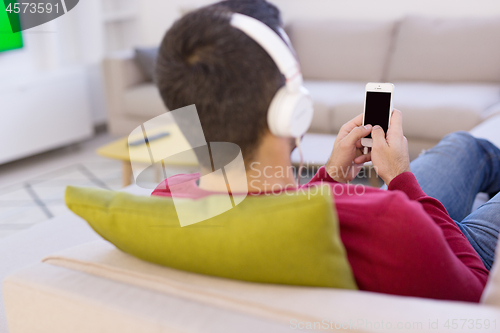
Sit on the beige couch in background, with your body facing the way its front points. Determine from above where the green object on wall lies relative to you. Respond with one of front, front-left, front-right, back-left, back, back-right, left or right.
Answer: right

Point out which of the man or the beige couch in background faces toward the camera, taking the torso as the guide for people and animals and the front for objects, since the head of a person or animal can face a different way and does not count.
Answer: the beige couch in background

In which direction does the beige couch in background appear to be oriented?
toward the camera

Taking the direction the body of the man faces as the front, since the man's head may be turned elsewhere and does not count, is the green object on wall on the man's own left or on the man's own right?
on the man's own left

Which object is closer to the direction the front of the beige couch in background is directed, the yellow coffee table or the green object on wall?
the yellow coffee table

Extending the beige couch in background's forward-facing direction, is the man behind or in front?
in front

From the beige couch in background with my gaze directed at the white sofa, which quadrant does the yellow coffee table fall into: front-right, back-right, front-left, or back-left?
front-right

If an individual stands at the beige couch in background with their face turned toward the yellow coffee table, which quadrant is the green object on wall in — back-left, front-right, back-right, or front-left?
front-right

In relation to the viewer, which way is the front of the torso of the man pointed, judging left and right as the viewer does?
facing away from the viewer and to the right of the viewer

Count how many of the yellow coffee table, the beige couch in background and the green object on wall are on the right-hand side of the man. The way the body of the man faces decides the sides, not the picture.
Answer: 0

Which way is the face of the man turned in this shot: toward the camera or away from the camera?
away from the camera

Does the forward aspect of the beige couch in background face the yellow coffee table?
no

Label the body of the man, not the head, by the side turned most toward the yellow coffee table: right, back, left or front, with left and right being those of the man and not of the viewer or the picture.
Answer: left

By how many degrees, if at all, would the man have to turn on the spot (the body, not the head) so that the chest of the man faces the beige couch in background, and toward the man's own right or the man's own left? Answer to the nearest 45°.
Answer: approximately 45° to the man's own left

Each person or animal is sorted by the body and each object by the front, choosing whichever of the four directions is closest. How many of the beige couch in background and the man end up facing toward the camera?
1
